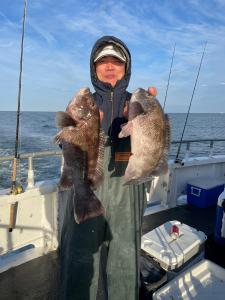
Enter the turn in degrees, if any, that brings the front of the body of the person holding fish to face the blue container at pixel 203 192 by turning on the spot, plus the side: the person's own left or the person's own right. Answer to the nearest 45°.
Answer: approximately 135° to the person's own left

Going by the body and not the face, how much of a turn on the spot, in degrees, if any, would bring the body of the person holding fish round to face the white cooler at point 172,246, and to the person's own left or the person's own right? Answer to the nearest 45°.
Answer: approximately 135° to the person's own left

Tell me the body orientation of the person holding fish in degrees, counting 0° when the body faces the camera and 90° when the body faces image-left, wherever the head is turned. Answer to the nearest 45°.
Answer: approximately 0°

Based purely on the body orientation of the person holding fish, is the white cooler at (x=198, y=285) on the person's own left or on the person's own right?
on the person's own left
